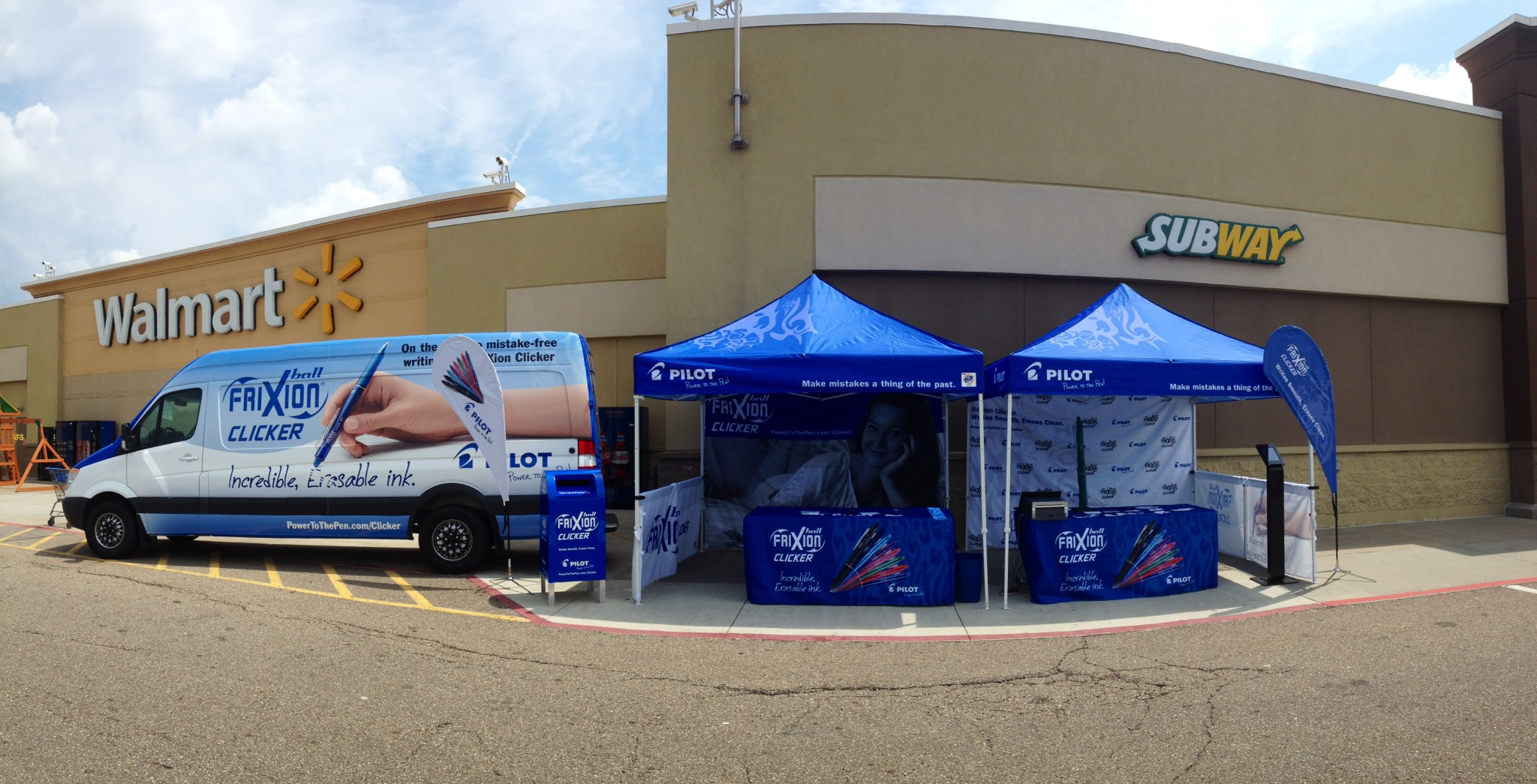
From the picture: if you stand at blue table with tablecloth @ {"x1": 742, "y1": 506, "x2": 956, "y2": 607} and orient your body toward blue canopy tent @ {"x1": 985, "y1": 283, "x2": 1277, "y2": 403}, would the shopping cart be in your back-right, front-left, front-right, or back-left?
back-left

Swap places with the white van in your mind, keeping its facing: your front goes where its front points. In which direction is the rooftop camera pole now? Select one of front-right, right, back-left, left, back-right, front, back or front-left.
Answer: back

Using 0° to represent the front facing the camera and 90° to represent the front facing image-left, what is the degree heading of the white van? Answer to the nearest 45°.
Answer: approximately 90°

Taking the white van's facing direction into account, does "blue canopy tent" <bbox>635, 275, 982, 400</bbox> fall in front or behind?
behind

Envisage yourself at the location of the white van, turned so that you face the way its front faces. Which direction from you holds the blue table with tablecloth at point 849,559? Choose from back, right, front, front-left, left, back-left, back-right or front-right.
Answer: back-left

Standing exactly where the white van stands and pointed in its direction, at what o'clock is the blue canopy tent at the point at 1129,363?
The blue canopy tent is roughly at 7 o'clock from the white van.

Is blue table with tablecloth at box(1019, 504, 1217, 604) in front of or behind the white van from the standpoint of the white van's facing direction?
behind

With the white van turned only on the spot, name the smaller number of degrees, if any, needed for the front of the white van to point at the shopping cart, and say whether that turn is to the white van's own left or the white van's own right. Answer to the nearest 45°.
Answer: approximately 45° to the white van's own right
